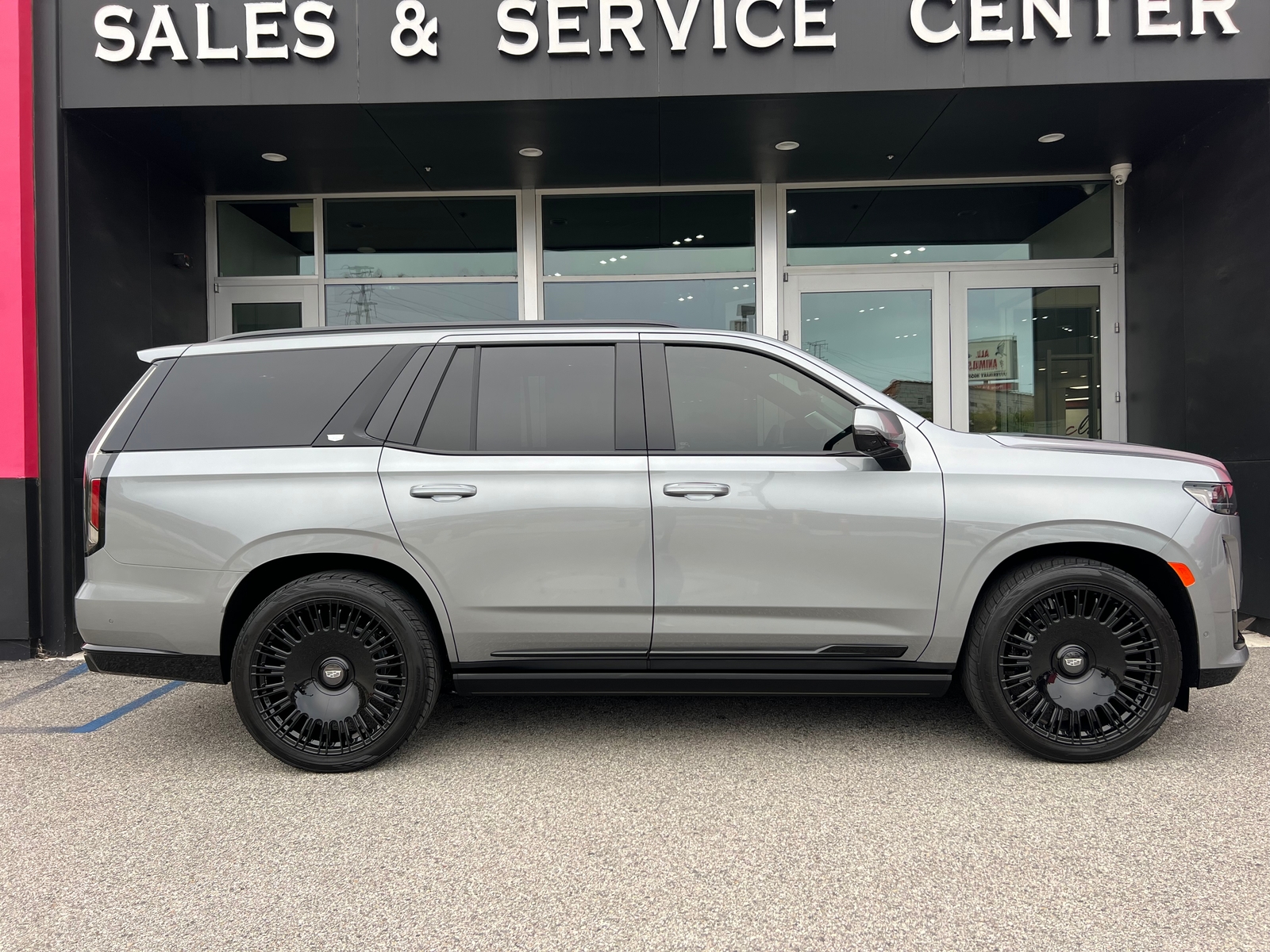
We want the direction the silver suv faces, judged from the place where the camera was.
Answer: facing to the right of the viewer

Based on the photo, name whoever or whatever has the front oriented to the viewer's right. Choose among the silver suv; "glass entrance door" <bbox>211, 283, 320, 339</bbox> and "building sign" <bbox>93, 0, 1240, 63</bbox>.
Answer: the silver suv

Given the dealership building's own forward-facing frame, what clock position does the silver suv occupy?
The silver suv is roughly at 12 o'clock from the dealership building.

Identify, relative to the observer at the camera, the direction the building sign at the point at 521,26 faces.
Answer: facing the viewer

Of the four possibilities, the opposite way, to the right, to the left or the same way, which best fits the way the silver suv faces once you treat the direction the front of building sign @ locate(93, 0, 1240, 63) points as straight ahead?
to the left

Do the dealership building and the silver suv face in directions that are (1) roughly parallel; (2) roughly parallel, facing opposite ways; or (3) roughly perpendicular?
roughly perpendicular

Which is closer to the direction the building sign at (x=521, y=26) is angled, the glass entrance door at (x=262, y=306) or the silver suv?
the silver suv

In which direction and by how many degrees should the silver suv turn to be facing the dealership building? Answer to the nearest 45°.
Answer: approximately 90° to its left

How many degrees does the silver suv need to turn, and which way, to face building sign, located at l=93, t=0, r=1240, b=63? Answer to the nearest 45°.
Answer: approximately 90° to its left

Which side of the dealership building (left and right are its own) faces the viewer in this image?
front
